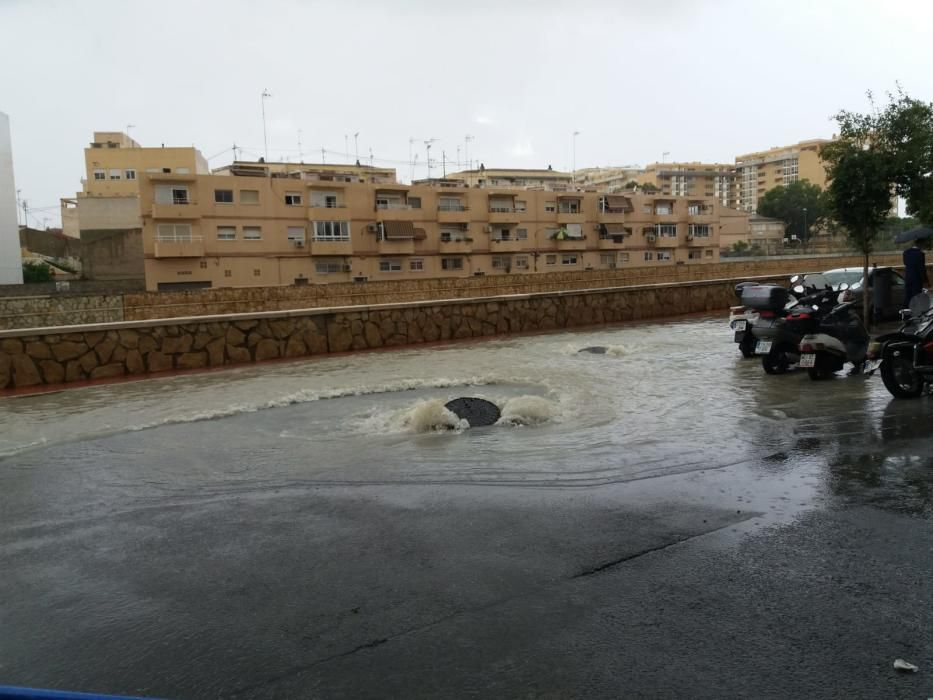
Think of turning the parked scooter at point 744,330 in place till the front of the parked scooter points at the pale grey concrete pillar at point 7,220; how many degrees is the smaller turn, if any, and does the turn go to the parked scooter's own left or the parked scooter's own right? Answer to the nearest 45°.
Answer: approximately 90° to the parked scooter's own left

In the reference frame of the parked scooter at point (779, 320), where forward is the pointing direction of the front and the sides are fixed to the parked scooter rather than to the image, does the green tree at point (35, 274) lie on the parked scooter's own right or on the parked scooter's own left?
on the parked scooter's own left

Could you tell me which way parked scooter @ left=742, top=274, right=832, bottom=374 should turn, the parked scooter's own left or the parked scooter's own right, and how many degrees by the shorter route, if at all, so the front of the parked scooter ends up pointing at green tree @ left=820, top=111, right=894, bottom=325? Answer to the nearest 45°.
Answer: approximately 45° to the parked scooter's own left

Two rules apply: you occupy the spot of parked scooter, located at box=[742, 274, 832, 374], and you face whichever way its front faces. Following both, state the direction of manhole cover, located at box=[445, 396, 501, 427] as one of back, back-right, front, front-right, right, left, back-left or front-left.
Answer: back

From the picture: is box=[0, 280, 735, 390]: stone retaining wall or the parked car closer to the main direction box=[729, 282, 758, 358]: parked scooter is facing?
the parked car

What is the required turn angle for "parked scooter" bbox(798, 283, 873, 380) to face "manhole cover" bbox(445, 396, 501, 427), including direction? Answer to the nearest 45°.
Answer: approximately 180°

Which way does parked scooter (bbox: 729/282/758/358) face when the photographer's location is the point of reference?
facing away from the viewer and to the right of the viewer

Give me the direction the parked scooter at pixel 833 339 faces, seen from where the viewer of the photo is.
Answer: facing away from the viewer and to the right of the viewer

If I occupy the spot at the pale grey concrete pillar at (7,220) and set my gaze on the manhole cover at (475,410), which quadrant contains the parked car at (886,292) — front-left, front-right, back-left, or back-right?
front-left

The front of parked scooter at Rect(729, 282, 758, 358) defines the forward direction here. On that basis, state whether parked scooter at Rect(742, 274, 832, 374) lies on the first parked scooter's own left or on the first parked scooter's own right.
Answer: on the first parked scooter's own right

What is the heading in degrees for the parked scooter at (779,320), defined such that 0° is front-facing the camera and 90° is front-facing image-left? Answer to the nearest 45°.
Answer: approximately 225°

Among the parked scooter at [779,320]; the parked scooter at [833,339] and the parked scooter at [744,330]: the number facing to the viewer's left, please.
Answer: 0
